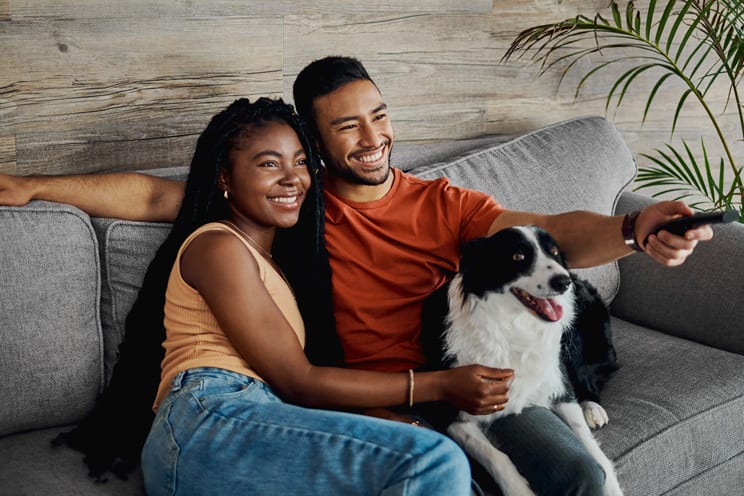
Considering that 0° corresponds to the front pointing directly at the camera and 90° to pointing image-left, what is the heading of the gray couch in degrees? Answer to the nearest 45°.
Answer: approximately 315°

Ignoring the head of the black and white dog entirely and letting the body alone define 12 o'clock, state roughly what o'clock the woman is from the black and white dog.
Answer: The woman is roughly at 2 o'clock from the black and white dog.

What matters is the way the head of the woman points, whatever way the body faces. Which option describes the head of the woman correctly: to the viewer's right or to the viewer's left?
to the viewer's right

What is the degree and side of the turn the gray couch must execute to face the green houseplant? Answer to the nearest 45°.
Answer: approximately 135° to its left

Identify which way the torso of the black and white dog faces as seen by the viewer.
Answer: toward the camera

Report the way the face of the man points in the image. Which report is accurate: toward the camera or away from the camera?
toward the camera

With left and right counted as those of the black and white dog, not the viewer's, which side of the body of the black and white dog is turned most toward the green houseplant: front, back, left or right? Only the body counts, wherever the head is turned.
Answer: back
